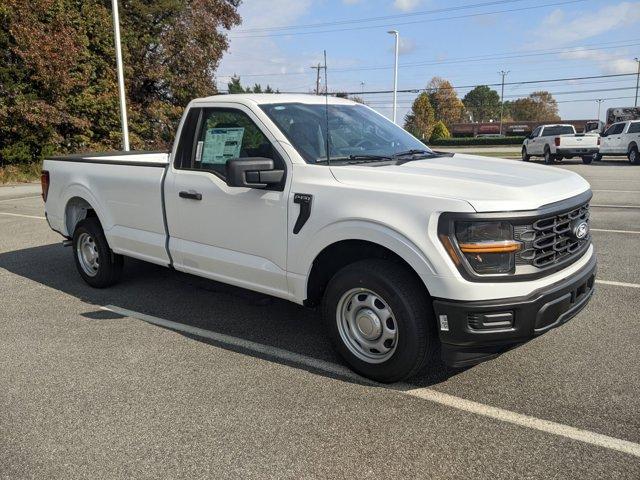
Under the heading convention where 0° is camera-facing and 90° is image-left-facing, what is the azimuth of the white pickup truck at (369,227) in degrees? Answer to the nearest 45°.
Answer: approximately 315°

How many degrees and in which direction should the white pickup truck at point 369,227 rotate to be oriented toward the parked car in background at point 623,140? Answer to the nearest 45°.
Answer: approximately 90° to its left

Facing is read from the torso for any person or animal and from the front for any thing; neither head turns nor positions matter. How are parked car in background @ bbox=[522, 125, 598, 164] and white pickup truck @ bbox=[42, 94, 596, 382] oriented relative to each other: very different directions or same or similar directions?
very different directions

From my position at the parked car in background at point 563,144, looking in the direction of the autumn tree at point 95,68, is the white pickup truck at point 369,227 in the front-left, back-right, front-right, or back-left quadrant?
front-left

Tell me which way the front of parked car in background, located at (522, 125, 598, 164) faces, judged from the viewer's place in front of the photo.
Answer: facing away from the viewer and to the left of the viewer

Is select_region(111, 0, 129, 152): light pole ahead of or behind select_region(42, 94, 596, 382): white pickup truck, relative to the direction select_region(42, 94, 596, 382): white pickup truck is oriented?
behind

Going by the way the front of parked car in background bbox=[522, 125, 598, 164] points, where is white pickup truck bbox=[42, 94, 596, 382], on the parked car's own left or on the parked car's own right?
on the parked car's own left

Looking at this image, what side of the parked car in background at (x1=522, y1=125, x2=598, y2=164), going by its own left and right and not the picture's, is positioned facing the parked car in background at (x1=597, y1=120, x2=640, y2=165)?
right

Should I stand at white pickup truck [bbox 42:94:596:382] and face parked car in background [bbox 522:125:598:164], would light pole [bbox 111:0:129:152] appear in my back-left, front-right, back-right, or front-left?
front-left

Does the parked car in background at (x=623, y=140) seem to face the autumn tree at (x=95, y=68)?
no

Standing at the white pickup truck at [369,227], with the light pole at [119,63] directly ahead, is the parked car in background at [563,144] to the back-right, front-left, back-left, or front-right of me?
front-right

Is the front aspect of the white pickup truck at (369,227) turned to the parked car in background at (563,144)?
no

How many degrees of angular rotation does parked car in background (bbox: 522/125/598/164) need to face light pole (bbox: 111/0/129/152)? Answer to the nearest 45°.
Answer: approximately 90° to its left
